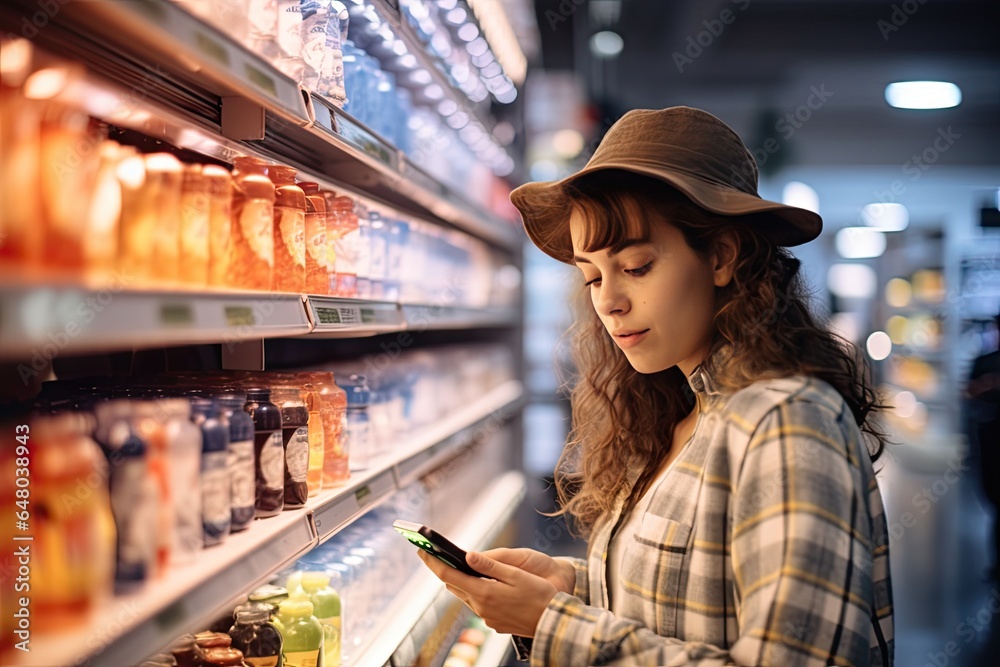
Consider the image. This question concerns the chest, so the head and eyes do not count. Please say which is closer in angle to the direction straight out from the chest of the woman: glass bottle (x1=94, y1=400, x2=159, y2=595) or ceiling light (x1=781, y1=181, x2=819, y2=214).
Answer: the glass bottle

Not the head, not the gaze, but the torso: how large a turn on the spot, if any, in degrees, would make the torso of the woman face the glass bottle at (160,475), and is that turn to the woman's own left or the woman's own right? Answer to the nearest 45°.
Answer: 0° — they already face it

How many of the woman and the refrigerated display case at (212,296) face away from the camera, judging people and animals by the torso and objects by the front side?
0

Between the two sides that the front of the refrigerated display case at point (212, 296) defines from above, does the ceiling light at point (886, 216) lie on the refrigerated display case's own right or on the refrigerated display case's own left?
on the refrigerated display case's own left

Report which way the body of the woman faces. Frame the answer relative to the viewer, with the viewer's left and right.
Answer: facing the viewer and to the left of the viewer

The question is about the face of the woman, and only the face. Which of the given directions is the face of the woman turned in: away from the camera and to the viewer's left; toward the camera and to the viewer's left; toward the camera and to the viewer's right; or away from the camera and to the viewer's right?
toward the camera and to the viewer's left

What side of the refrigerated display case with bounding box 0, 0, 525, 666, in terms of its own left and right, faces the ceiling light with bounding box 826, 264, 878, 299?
left

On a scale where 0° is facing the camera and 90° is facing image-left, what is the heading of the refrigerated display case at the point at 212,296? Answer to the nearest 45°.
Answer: approximately 315°

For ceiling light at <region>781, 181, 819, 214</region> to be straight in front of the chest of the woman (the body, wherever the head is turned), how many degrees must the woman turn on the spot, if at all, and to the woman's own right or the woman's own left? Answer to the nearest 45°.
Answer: approximately 135° to the woman's own right

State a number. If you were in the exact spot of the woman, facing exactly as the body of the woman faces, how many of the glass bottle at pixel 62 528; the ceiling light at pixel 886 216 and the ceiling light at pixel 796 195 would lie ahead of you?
1
